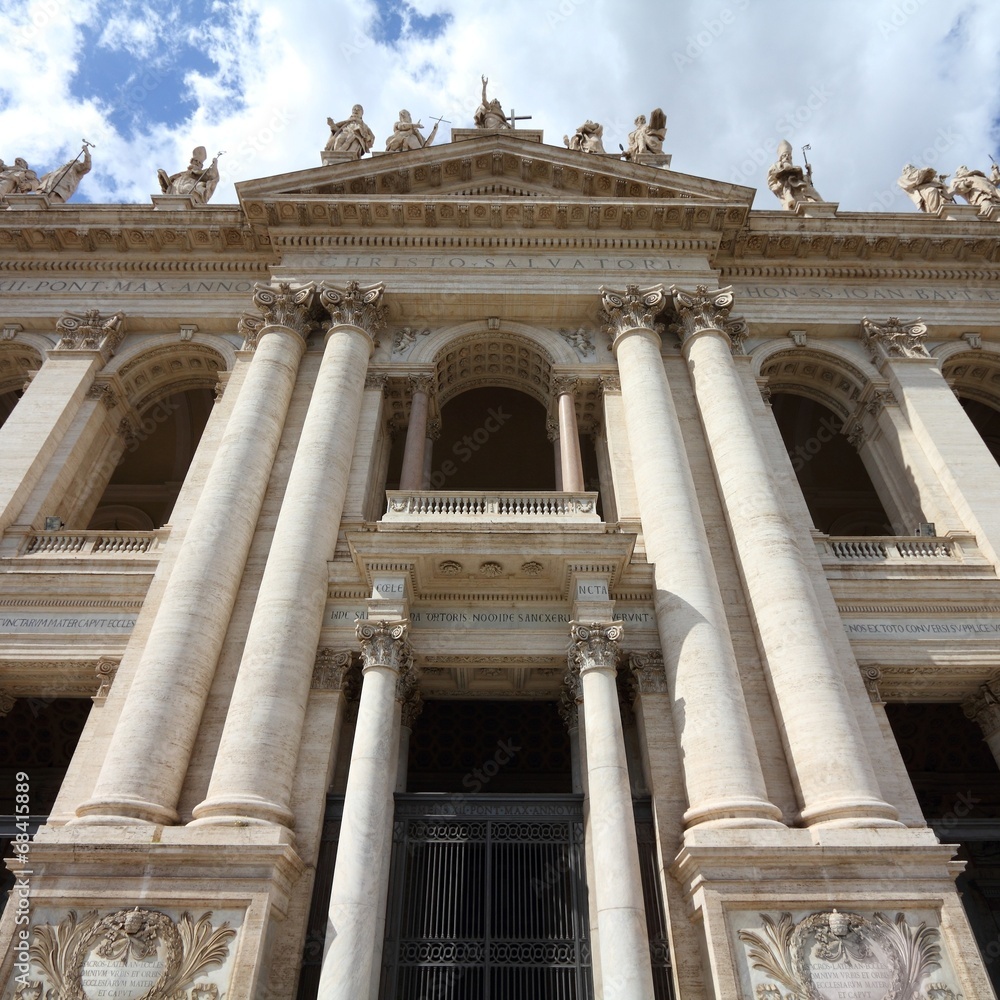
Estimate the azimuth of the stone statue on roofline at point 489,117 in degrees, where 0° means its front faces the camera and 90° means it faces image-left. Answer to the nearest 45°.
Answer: approximately 0°
